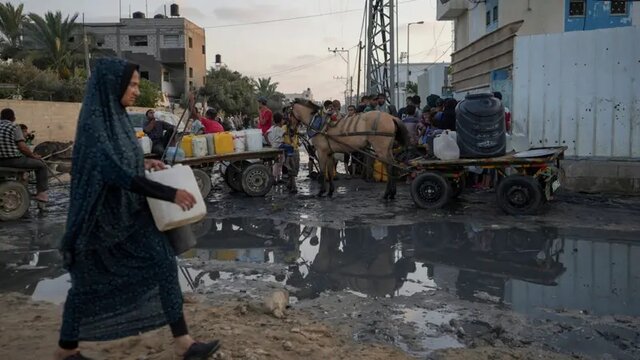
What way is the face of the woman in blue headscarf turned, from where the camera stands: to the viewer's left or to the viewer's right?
to the viewer's right

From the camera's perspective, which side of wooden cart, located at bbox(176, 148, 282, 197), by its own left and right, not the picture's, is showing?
left

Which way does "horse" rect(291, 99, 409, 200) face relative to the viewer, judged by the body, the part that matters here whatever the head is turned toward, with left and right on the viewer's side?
facing to the left of the viewer

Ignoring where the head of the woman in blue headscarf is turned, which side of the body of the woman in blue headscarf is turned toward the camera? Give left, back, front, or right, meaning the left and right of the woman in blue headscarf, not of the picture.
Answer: right

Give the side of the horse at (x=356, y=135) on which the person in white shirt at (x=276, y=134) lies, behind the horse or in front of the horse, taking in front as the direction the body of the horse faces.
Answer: in front

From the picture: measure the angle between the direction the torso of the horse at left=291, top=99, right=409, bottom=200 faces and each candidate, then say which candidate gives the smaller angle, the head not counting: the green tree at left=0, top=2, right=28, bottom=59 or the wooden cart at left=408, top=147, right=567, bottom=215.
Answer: the green tree

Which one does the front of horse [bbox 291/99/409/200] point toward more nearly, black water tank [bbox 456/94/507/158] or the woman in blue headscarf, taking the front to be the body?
the woman in blue headscarf

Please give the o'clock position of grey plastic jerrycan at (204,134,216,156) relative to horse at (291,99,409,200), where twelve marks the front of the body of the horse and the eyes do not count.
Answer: The grey plastic jerrycan is roughly at 12 o'clock from the horse.

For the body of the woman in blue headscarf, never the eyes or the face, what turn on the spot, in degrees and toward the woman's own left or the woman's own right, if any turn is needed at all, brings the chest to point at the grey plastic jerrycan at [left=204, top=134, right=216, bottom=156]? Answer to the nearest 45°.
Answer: approximately 90° to the woman's own left

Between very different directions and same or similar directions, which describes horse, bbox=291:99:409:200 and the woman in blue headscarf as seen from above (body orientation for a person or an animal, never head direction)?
very different directions

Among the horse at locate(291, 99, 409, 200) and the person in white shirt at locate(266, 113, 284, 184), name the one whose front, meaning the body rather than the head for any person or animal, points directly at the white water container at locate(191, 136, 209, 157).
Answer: the horse

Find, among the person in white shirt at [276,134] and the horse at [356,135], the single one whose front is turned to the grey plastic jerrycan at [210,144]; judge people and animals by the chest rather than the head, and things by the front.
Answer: the horse

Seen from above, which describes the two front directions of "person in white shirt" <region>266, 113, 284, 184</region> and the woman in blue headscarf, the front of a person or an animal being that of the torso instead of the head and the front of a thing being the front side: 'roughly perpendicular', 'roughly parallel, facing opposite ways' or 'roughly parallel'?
roughly perpendicular
